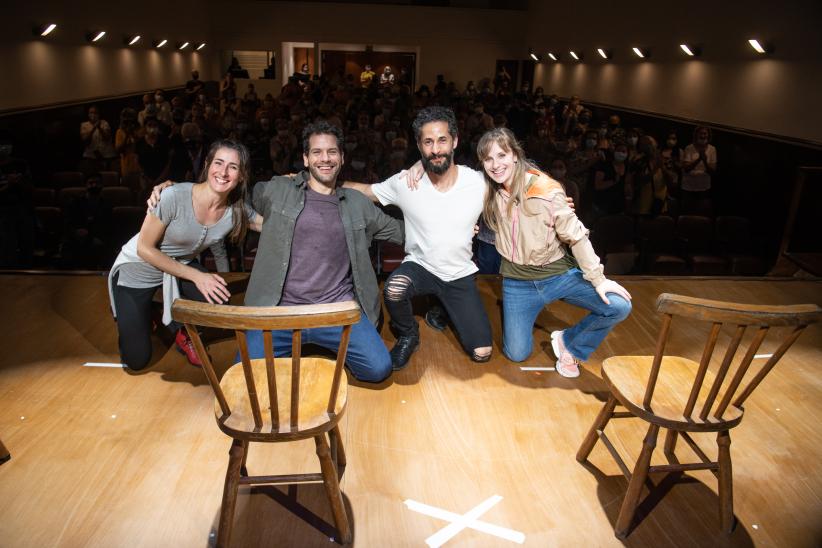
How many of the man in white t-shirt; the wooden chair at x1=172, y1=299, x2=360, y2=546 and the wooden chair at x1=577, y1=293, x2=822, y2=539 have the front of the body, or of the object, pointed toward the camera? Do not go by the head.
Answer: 1

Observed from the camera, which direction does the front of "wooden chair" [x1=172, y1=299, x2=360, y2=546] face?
facing away from the viewer

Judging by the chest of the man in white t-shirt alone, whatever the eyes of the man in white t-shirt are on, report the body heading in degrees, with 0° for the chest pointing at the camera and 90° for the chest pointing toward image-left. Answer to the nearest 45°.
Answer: approximately 0°

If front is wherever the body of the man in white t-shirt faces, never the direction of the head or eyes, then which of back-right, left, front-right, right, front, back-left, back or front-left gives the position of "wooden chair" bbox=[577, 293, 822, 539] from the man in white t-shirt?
front-left

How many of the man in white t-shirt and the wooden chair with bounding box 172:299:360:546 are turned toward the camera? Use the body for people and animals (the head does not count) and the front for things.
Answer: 1

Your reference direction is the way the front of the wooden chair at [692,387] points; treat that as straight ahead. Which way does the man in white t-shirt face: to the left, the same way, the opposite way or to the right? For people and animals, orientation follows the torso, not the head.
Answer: the opposite way

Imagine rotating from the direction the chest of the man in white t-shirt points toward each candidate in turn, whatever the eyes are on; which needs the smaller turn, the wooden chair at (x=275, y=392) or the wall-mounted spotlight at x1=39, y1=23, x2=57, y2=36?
the wooden chair

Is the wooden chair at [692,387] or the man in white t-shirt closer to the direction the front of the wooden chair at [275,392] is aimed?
the man in white t-shirt

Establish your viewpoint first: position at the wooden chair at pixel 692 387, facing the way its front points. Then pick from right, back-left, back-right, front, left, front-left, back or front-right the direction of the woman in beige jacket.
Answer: front

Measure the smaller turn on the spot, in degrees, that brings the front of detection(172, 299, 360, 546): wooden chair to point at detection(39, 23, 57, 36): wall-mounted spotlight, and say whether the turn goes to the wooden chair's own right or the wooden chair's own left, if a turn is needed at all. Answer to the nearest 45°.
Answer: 0° — it already faces it

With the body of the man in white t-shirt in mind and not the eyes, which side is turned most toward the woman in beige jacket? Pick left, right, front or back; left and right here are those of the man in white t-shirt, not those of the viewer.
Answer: left

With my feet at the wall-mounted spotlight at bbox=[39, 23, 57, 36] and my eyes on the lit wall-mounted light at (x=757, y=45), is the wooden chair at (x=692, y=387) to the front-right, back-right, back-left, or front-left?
front-right

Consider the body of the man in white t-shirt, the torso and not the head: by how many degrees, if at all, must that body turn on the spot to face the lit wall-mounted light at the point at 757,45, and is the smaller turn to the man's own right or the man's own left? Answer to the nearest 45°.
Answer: approximately 135° to the man's own left
